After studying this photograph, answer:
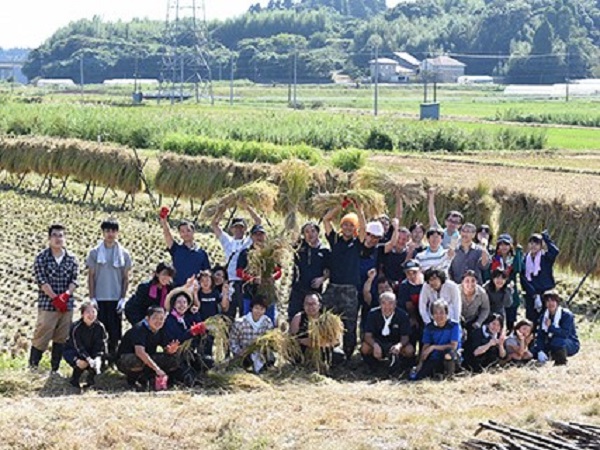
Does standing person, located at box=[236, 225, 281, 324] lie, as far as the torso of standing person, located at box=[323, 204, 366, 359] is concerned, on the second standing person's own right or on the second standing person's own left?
on the second standing person's own right

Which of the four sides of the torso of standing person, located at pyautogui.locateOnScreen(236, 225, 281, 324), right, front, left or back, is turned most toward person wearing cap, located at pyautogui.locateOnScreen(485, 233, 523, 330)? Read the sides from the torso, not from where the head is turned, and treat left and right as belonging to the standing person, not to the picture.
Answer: left

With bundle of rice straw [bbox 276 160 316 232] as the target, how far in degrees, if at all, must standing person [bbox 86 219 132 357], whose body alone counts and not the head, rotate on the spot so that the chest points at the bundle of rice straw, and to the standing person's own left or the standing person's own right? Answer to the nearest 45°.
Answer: approximately 135° to the standing person's own left

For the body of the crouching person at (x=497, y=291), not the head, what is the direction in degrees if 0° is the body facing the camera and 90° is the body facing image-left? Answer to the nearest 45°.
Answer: approximately 0°
